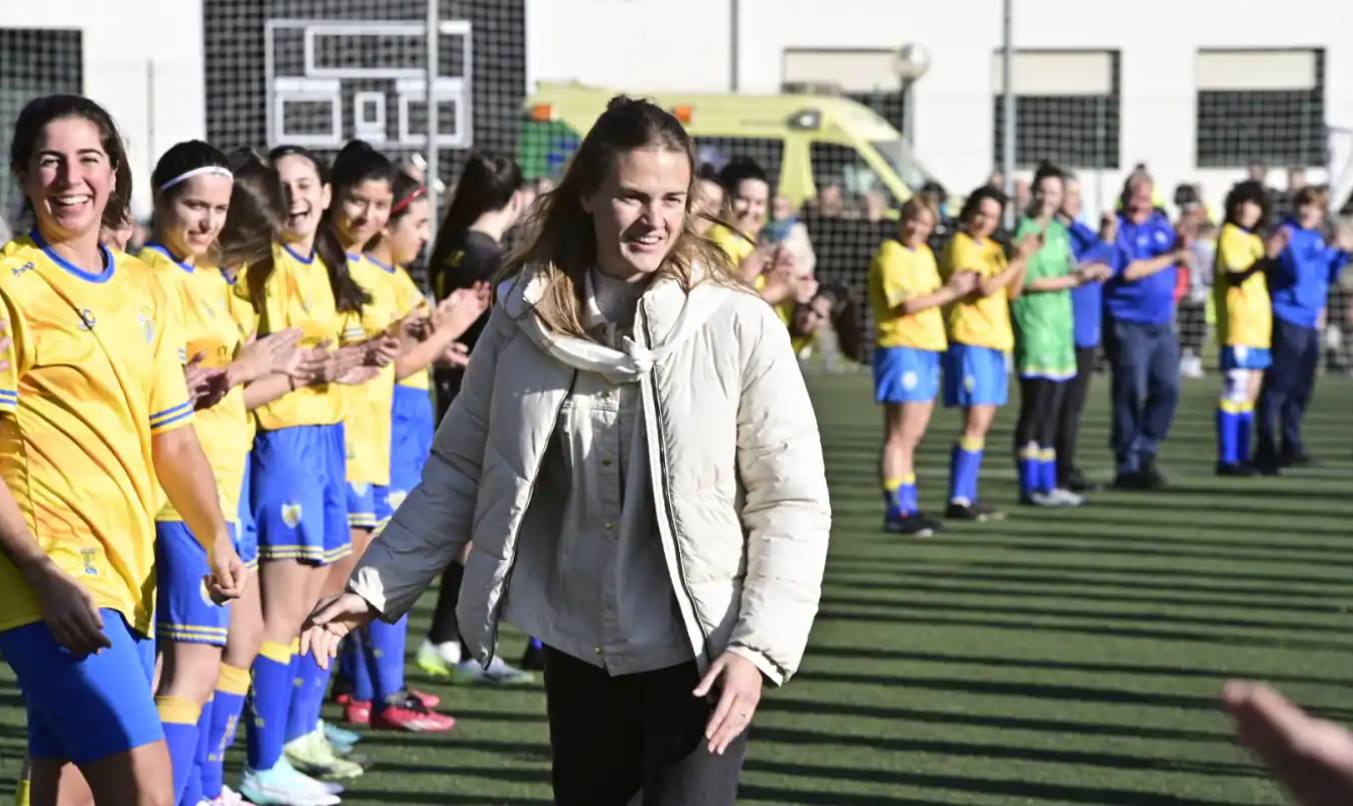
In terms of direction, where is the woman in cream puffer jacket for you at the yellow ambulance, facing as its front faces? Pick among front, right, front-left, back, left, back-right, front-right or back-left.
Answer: right

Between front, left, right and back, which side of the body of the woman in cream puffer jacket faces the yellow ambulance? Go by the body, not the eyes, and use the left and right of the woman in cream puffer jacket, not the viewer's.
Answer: back

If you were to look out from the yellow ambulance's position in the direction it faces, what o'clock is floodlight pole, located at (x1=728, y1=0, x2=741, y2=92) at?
The floodlight pole is roughly at 9 o'clock from the yellow ambulance.

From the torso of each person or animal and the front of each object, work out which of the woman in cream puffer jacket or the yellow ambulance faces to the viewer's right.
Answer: the yellow ambulance

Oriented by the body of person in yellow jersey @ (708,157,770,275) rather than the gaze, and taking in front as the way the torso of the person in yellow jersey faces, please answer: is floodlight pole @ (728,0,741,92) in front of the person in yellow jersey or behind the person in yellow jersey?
behind

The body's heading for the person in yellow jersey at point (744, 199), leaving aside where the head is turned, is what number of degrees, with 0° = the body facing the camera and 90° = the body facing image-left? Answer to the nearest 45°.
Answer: approximately 315°

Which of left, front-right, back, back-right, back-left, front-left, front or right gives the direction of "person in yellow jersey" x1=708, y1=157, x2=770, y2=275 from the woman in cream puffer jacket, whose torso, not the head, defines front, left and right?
back

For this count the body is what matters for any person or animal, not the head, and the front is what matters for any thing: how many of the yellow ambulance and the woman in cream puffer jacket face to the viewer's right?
1

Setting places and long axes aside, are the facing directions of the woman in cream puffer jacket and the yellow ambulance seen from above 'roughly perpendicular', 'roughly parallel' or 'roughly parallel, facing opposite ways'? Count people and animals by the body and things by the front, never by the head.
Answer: roughly perpendicular

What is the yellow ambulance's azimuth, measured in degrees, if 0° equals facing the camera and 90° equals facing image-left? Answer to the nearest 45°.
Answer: approximately 270°

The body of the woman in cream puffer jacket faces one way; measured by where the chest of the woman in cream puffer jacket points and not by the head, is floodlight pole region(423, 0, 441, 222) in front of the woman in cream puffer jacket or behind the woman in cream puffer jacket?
behind

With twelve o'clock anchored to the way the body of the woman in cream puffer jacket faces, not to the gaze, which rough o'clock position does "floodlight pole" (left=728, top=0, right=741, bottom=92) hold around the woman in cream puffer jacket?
The floodlight pole is roughly at 6 o'clock from the woman in cream puffer jacket.

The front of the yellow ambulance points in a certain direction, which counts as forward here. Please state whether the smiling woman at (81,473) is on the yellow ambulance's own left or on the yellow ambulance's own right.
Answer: on the yellow ambulance's own right
